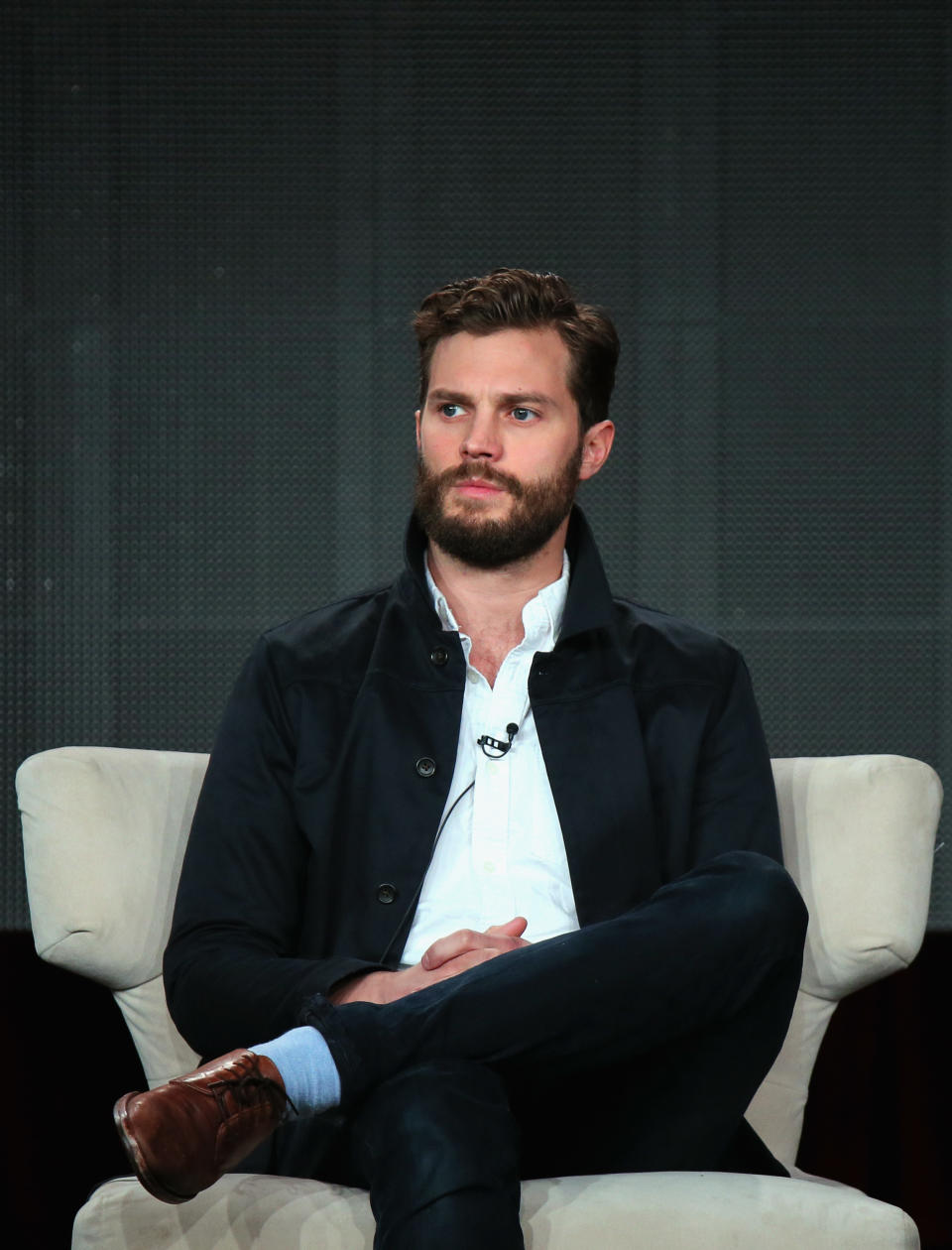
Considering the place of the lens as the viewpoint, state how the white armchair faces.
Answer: facing the viewer

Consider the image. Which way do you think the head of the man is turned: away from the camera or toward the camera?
toward the camera

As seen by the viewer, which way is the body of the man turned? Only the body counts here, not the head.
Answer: toward the camera
